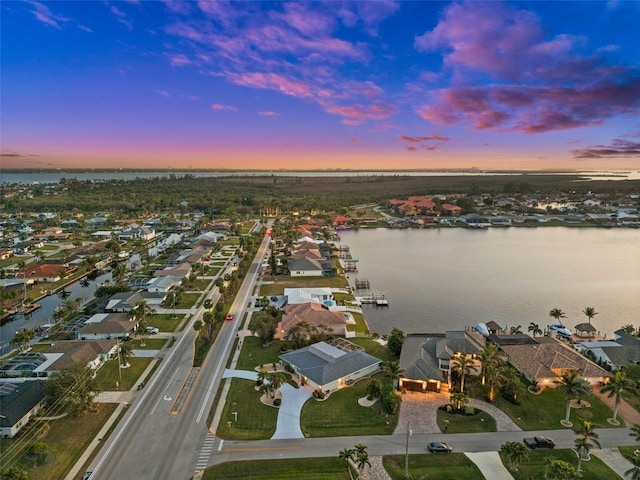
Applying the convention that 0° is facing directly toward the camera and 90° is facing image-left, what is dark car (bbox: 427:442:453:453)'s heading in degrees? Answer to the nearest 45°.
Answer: approximately 270°

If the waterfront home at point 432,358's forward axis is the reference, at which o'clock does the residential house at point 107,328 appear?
The residential house is roughly at 3 o'clock from the waterfront home.

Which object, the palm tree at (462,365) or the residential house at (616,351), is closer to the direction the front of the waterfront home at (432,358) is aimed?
the palm tree

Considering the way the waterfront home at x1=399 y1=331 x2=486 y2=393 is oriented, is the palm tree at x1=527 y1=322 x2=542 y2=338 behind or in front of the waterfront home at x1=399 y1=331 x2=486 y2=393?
behind

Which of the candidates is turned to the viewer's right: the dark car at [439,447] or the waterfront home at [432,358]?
the dark car

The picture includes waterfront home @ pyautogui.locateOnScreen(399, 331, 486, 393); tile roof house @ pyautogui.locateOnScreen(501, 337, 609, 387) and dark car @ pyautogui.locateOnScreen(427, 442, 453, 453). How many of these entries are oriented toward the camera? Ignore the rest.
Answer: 2

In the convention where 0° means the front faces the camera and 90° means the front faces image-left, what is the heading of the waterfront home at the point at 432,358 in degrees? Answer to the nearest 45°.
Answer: approximately 0°

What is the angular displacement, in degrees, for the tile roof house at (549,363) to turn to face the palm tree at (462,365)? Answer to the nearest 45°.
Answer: approximately 45° to its right
